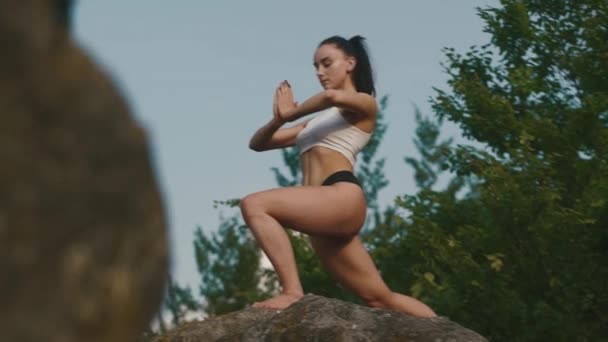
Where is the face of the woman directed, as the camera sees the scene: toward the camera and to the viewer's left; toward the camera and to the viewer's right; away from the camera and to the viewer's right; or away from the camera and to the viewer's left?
toward the camera and to the viewer's left

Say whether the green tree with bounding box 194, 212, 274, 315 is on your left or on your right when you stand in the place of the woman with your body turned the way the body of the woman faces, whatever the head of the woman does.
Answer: on your right

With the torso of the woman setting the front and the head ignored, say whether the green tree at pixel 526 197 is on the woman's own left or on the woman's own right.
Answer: on the woman's own right

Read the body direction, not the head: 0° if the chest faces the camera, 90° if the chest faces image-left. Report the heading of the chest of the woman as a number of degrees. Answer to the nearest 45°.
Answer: approximately 90°
